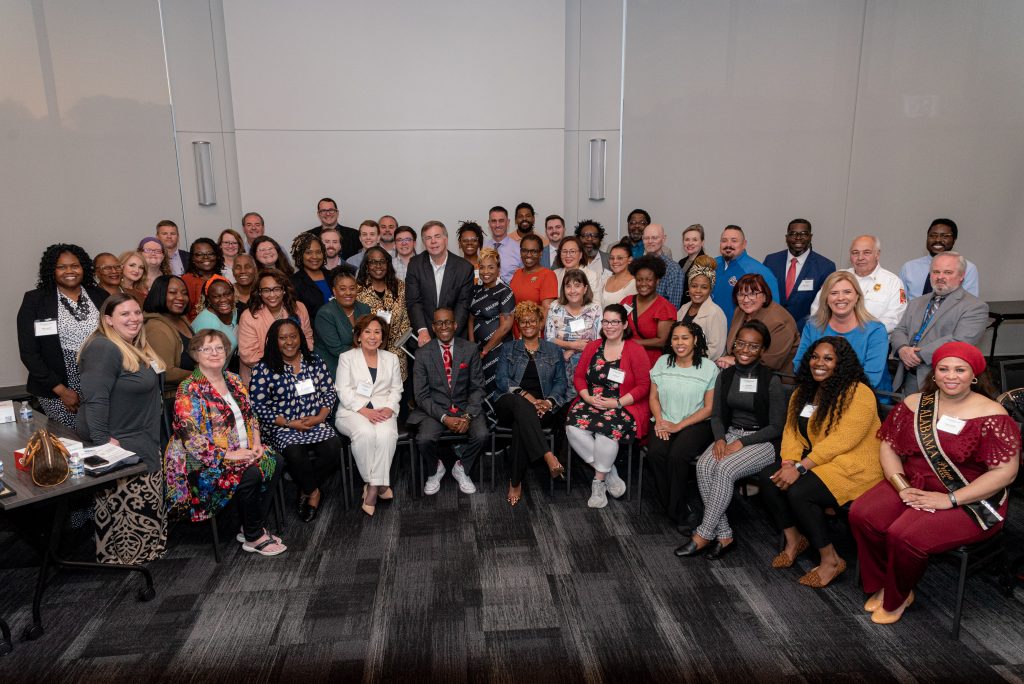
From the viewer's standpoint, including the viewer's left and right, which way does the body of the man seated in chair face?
facing the viewer

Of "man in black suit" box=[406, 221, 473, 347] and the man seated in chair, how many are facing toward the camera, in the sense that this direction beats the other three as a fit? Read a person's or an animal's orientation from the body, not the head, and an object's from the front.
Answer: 2

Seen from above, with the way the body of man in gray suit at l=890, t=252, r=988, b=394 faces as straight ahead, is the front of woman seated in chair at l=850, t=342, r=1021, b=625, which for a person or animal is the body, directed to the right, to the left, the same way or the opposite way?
the same way

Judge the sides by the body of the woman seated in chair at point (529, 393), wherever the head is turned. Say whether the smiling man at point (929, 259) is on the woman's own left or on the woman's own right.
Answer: on the woman's own left

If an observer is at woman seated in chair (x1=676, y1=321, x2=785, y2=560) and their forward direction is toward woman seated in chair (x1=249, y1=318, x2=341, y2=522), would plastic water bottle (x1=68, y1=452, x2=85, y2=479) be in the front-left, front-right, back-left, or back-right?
front-left

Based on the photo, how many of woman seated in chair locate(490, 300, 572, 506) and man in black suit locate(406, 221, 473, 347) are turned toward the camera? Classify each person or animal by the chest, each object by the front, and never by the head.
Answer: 2

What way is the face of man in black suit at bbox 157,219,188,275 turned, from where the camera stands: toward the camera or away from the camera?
toward the camera

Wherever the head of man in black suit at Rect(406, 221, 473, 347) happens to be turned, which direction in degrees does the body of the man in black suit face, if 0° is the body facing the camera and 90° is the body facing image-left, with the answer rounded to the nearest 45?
approximately 0°

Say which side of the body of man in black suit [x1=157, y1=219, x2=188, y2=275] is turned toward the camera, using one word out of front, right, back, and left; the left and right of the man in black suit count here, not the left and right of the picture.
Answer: front

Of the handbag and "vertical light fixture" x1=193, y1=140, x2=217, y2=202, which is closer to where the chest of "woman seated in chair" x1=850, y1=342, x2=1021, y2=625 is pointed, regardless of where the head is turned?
the handbag

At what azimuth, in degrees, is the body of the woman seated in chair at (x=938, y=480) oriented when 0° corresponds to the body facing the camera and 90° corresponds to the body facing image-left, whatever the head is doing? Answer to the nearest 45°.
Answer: approximately 45°

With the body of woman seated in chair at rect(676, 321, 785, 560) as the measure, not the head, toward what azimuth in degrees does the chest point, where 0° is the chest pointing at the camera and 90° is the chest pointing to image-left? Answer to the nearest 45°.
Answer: approximately 45°

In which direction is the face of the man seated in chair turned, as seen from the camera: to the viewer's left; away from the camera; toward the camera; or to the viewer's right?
toward the camera

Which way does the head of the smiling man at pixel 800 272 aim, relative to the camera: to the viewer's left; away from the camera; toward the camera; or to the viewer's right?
toward the camera

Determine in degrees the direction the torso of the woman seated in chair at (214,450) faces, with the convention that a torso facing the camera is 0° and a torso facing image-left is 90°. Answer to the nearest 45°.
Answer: approximately 315°

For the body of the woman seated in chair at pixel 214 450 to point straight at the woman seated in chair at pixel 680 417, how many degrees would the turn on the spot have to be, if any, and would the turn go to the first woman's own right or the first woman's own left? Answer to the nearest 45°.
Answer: approximately 45° to the first woman's own left

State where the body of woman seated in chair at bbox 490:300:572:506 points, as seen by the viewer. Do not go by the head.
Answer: toward the camera
